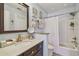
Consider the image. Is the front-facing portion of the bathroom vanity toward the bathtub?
no

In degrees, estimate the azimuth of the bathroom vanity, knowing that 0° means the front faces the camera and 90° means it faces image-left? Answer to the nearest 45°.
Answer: approximately 315°

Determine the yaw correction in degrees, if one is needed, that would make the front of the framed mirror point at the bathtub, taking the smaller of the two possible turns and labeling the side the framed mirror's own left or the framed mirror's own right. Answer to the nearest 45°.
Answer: approximately 45° to the framed mirror's own left

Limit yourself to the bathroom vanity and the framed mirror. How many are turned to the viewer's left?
0

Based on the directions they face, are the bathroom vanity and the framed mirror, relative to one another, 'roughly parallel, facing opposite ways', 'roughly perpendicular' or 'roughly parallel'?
roughly parallel
